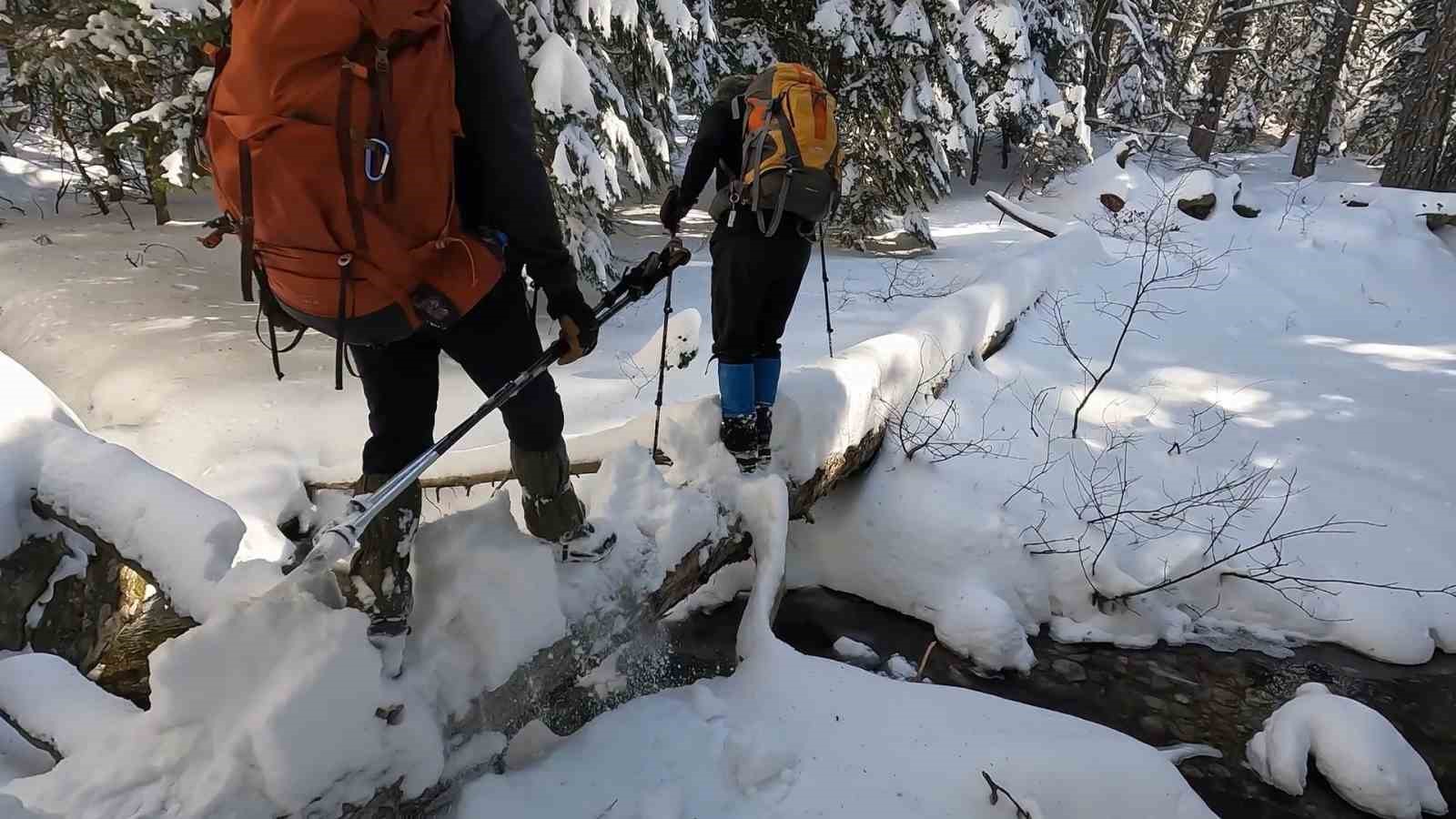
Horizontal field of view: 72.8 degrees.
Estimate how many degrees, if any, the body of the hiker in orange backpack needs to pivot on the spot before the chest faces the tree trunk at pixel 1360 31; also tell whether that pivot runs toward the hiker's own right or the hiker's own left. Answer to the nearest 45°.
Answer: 0° — they already face it

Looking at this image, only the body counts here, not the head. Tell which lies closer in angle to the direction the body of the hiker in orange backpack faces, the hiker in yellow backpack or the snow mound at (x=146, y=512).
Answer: the hiker in yellow backpack

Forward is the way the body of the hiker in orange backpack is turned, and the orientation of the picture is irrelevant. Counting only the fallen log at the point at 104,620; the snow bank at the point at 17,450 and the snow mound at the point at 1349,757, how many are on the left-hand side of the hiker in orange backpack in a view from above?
2

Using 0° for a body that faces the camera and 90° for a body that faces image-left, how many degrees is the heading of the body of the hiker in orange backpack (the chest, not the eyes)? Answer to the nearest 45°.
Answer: approximately 225°

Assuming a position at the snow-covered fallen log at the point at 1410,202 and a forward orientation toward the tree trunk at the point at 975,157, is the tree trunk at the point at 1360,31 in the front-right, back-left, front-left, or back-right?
front-right

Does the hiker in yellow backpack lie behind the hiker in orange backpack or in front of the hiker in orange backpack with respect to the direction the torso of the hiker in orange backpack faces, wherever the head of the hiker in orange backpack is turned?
in front

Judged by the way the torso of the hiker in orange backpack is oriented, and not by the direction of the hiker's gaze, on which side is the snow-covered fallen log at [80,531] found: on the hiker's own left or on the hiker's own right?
on the hiker's own left

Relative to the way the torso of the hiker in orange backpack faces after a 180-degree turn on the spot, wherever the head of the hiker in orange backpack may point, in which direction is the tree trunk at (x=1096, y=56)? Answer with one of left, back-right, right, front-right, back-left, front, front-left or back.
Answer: back

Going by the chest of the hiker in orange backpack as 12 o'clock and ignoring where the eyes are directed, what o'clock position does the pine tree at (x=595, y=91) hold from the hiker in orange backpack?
The pine tree is roughly at 11 o'clock from the hiker in orange backpack.

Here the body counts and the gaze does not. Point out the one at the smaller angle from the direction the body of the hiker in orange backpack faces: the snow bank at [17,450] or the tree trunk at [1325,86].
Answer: the tree trunk
